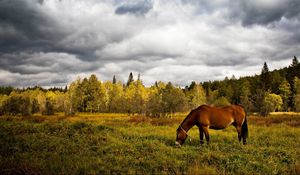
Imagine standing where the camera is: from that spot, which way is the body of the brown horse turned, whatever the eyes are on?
to the viewer's left
